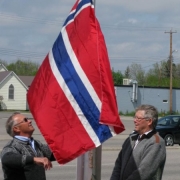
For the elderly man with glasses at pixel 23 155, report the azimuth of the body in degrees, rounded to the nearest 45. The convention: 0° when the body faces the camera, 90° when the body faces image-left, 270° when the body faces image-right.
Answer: approximately 315°

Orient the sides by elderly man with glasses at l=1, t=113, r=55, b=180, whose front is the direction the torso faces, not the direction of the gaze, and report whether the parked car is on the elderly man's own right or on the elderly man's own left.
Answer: on the elderly man's own left

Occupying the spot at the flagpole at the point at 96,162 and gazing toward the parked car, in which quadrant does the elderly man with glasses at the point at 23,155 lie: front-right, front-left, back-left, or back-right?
back-left

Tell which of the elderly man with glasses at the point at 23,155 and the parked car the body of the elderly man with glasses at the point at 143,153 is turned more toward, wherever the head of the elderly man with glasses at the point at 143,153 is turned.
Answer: the elderly man with glasses

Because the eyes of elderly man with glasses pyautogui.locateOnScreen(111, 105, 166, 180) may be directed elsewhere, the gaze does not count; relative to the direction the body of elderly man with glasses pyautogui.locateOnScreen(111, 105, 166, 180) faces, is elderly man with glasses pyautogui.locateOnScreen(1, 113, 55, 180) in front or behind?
in front

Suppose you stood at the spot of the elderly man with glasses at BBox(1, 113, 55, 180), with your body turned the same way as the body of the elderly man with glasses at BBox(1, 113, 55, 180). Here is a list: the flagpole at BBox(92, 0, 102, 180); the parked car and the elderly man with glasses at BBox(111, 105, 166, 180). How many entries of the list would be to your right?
0

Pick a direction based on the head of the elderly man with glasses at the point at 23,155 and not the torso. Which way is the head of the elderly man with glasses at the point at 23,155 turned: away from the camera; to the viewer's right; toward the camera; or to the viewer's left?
to the viewer's right

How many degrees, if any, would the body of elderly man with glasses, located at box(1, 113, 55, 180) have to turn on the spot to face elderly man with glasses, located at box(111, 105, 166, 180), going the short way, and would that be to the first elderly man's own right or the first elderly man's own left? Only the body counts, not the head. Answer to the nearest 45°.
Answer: approximately 45° to the first elderly man's own left

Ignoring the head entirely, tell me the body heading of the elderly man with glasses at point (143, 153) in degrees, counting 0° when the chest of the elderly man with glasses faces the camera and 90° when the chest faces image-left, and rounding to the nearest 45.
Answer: approximately 45°

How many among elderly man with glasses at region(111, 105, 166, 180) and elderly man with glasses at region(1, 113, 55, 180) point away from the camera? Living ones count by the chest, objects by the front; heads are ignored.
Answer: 0

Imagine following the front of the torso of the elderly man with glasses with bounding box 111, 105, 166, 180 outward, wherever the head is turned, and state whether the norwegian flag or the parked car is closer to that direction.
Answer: the norwegian flag
